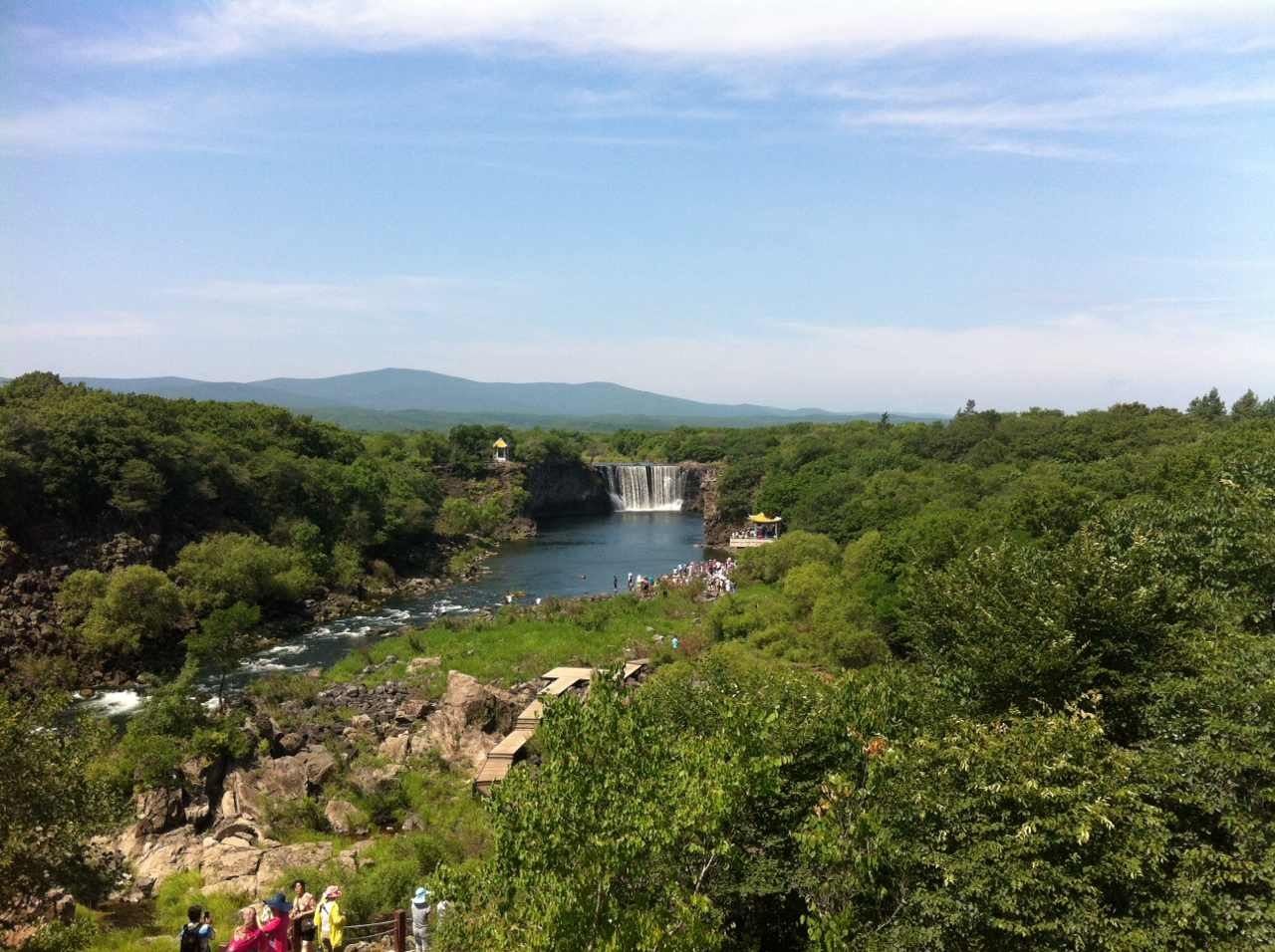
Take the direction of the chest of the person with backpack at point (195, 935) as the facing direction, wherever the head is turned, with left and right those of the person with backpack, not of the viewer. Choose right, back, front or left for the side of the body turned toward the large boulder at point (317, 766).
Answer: front

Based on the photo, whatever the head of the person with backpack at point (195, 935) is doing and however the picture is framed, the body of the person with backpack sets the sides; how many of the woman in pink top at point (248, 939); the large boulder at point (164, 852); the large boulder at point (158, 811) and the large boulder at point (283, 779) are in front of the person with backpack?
3

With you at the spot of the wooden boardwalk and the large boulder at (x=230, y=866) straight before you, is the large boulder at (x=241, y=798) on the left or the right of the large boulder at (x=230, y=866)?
right

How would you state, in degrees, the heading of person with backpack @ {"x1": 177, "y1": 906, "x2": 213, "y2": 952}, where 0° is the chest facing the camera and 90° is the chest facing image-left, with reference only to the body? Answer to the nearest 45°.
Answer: approximately 180°

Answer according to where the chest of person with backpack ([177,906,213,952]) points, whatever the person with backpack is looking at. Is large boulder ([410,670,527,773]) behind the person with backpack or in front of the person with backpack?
in front

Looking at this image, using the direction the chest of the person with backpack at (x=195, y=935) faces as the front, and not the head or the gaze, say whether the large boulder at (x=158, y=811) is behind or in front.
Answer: in front

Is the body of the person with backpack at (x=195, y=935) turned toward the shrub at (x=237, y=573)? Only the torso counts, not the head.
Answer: yes

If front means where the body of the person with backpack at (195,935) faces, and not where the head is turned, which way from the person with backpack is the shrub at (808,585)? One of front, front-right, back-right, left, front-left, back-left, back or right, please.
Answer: front-right

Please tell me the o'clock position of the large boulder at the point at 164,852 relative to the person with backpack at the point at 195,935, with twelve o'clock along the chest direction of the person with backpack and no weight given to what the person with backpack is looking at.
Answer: The large boulder is roughly at 12 o'clock from the person with backpack.

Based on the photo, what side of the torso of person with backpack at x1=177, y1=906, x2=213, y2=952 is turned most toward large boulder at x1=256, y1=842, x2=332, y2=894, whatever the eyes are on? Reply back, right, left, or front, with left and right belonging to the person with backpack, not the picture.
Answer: front

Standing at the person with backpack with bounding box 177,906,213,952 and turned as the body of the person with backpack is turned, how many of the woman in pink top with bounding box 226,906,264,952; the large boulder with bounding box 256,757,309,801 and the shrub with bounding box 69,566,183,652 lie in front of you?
2

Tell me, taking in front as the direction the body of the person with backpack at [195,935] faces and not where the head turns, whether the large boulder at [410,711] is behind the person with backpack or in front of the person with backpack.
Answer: in front
